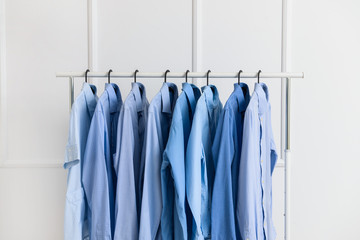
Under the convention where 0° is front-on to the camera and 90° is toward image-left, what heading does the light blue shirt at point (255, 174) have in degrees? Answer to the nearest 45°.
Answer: approximately 315°
